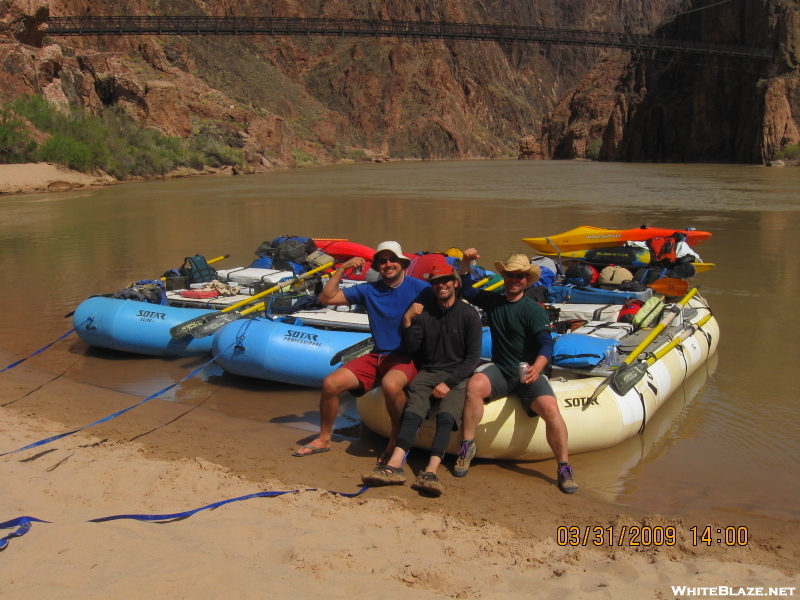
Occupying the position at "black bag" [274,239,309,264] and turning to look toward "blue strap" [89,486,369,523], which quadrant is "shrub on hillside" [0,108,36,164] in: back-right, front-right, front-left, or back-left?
back-right

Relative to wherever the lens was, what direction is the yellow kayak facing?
facing to the left of the viewer

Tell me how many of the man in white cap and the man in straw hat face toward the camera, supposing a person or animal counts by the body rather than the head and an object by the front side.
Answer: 2

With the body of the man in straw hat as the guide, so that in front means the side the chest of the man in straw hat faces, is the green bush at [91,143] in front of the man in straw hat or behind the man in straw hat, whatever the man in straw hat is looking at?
behind

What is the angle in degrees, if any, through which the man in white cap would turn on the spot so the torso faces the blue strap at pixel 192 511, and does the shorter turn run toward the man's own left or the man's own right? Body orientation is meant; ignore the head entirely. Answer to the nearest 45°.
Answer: approximately 45° to the man's own right

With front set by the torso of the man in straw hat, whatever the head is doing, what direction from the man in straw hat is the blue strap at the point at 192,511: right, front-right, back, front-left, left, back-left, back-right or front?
front-right

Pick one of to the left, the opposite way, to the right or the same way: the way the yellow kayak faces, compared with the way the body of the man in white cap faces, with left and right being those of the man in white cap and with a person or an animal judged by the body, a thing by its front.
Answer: to the right

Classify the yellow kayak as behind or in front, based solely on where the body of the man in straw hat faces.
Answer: behind
